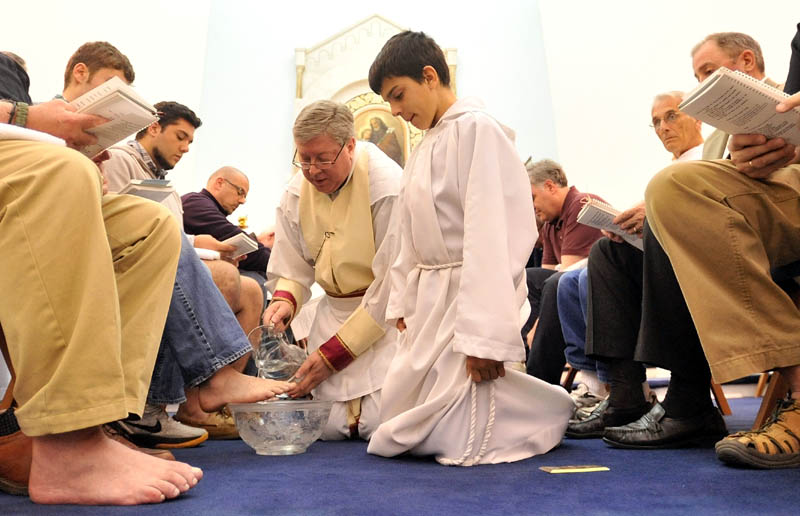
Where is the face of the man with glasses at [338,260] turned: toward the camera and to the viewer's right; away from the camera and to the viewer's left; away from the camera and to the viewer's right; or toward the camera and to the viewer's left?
toward the camera and to the viewer's left

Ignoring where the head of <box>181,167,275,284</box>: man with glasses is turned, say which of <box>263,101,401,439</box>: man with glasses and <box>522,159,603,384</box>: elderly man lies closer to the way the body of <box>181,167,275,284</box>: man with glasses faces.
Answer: the elderly man

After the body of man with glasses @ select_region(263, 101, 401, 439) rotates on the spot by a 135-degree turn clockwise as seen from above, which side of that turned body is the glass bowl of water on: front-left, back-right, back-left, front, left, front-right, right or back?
back

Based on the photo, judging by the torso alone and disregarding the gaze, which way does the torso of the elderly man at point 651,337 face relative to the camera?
to the viewer's left

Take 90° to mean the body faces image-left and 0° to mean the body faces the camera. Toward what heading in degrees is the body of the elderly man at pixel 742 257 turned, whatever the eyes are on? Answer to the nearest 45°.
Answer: approximately 90°

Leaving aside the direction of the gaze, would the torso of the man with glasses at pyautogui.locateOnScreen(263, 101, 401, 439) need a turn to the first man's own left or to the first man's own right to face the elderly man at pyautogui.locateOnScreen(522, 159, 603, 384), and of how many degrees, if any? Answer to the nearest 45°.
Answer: approximately 180°

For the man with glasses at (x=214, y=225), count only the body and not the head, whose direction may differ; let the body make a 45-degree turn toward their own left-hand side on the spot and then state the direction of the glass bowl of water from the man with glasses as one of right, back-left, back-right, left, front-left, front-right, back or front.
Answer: back-right

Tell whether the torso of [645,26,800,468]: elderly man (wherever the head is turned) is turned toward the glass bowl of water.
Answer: yes

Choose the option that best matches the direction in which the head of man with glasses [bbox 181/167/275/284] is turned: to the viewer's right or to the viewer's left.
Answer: to the viewer's right

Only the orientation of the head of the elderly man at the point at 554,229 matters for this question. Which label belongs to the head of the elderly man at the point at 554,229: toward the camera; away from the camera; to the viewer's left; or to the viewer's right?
to the viewer's left

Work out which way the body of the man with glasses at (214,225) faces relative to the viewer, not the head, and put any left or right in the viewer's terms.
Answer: facing to the right of the viewer

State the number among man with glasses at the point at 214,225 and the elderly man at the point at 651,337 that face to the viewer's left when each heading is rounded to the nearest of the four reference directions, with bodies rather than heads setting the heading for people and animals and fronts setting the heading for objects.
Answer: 1

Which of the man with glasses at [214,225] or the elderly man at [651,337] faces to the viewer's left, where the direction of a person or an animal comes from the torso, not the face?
the elderly man
